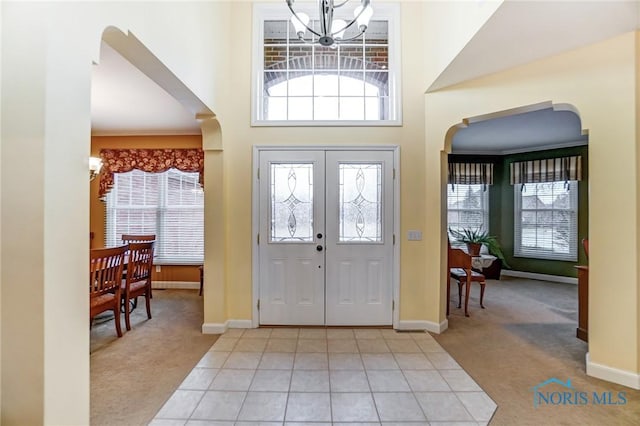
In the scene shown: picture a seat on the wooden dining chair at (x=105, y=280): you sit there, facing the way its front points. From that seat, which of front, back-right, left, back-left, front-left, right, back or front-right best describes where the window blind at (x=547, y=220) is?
back-right

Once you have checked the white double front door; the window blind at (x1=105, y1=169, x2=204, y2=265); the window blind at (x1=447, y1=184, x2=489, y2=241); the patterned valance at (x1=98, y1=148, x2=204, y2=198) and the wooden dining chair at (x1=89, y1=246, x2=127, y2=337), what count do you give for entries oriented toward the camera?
4

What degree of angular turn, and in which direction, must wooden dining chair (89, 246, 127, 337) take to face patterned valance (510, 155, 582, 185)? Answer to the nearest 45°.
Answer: approximately 135° to its right

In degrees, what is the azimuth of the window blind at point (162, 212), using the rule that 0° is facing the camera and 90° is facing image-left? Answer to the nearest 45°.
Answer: approximately 0°

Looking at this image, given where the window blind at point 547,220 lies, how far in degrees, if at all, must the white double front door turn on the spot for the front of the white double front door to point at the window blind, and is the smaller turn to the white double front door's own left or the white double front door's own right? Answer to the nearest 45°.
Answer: approximately 135° to the white double front door's own left

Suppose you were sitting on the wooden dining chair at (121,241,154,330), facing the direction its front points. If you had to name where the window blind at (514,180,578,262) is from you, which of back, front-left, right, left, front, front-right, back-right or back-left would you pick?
back-right

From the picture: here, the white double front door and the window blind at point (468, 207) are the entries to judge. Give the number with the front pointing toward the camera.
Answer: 2

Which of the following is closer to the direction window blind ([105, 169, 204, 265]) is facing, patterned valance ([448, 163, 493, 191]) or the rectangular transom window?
the rectangular transom window
